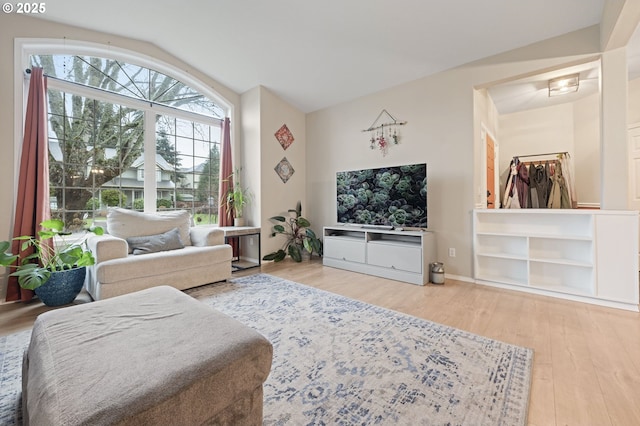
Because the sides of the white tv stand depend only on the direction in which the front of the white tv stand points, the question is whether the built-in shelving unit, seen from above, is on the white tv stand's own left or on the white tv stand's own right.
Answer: on the white tv stand's own left

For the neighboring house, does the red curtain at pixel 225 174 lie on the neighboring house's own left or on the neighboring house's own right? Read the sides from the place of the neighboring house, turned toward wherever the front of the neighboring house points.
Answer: on the neighboring house's own left

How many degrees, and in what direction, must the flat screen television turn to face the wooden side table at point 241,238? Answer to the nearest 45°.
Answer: approximately 45° to its right

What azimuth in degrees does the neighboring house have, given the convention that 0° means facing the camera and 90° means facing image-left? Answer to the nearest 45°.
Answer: approximately 0°

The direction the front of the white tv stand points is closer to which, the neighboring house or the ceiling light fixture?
the neighboring house

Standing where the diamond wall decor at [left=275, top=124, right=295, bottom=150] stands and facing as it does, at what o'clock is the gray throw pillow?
The gray throw pillow is roughly at 3 o'clock from the diamond wall decor.

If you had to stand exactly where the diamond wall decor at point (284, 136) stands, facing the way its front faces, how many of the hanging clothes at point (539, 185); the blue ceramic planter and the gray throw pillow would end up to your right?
2

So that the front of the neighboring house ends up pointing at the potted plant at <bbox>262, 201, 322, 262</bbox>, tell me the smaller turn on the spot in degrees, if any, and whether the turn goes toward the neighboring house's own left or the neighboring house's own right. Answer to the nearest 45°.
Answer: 0° — it already faces it
